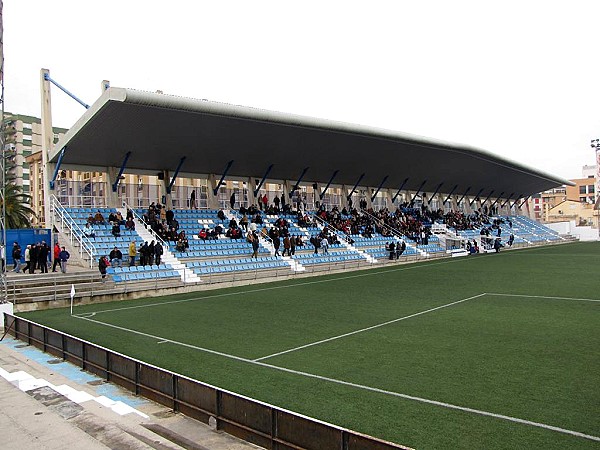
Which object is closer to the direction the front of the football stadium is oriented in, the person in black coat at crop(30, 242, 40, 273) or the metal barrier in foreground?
the metal barrier in foreground

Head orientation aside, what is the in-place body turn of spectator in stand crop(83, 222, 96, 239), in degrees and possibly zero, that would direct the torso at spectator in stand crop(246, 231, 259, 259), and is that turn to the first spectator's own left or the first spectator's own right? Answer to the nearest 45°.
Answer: approximately 45° to the first spectator's own left

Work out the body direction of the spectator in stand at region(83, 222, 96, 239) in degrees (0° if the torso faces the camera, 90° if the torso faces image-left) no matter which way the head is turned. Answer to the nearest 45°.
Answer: approximately 315°

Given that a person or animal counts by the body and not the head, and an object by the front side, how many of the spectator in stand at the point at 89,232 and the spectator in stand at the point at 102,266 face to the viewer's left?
0

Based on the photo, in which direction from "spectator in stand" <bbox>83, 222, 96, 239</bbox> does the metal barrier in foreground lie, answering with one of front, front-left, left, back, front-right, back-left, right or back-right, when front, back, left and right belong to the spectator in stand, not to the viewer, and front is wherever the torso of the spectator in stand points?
front-right

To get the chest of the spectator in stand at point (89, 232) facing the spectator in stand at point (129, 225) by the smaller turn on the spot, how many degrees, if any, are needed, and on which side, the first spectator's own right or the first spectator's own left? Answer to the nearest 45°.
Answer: approximately 90° to the first spectator's own left

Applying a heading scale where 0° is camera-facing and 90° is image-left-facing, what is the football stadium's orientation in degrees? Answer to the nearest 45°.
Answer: approximately 315°

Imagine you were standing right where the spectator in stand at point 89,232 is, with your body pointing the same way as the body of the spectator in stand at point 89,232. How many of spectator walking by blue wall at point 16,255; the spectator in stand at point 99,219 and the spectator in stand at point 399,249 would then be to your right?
1

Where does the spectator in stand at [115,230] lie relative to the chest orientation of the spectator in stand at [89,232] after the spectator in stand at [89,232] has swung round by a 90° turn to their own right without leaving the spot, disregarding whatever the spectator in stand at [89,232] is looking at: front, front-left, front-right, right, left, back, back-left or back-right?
back-left

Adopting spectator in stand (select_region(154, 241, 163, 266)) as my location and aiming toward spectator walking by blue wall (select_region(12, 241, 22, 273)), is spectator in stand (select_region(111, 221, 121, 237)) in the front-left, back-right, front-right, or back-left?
front-right

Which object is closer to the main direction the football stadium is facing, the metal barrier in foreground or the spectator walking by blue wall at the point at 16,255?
the metal barrier in foreground
